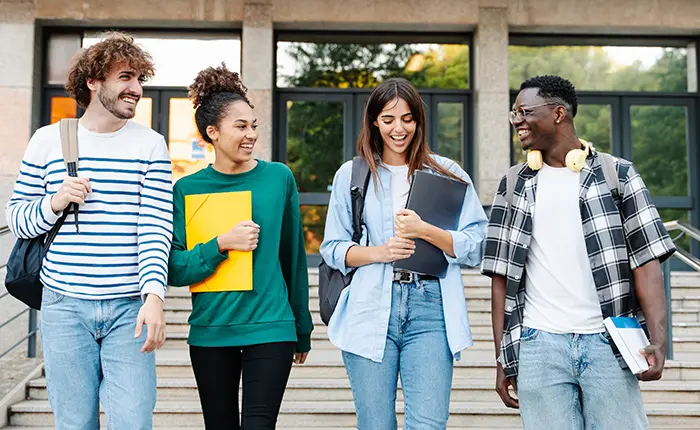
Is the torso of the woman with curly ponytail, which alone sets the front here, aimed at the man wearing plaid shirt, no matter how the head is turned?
no

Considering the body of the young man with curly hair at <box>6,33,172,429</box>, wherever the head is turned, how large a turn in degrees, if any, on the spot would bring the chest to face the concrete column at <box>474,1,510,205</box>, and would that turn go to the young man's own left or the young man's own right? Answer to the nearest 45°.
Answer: approximately 135° to the young man's own left

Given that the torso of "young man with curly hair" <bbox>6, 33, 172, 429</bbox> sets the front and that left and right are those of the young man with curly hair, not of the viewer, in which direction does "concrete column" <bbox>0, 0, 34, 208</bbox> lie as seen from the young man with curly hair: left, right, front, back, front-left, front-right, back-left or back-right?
back

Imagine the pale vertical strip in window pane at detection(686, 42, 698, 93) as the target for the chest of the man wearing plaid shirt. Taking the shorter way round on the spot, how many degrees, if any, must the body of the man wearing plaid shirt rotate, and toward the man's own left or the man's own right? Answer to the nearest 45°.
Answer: approximately 180°

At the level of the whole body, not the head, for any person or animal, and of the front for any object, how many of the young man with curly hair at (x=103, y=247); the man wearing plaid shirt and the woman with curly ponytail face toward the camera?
3

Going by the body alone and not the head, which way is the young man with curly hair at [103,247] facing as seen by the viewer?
toward the camera

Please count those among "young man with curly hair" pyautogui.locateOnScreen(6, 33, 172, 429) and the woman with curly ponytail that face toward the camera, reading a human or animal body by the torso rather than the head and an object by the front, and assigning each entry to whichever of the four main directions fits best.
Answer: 2

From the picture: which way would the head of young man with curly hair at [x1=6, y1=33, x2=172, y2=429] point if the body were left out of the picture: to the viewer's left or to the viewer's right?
to the viewer's right

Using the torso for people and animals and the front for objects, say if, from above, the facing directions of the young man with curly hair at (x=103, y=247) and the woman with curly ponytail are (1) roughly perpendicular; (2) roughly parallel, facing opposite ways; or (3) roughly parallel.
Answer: roughly parallel

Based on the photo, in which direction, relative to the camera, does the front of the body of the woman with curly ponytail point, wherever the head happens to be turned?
toward the camera

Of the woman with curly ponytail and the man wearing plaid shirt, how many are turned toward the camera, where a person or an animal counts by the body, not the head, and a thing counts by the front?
2

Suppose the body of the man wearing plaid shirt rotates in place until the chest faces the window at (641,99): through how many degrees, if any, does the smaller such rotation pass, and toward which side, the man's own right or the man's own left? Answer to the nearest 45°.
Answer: approximately 180°

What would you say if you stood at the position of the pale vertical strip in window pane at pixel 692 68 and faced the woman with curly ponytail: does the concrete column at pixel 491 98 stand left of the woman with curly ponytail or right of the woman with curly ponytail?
right

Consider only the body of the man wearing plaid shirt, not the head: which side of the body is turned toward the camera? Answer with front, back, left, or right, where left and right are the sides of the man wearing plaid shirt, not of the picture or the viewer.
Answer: front
